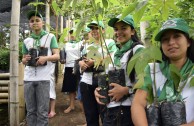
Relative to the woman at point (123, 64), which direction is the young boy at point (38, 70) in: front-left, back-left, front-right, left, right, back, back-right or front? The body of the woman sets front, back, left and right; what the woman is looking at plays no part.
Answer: right

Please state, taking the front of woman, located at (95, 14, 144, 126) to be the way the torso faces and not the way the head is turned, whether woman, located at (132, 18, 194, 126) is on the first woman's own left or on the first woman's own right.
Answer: on the first woman's own left

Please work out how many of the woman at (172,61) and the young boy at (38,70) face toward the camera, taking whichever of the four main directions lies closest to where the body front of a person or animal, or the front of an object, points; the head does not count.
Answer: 2

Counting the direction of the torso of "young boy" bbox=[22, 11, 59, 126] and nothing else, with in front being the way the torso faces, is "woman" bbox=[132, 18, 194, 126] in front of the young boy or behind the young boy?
in front

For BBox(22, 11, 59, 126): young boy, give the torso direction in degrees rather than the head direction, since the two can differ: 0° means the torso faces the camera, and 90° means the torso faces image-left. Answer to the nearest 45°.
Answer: approximately 0°

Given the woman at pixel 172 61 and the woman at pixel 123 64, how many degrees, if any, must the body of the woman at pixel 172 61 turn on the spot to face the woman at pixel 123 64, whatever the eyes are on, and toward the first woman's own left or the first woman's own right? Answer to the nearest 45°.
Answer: approximately 135° to the first woman's own right

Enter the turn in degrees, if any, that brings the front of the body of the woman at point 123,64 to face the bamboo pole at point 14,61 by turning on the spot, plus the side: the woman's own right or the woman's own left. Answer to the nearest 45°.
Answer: approximately 90° to the woman's own right

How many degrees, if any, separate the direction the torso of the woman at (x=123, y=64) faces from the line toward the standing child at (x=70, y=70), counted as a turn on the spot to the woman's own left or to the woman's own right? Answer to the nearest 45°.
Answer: approximately 135° to the woman's own right
